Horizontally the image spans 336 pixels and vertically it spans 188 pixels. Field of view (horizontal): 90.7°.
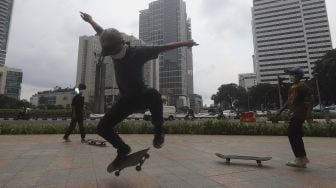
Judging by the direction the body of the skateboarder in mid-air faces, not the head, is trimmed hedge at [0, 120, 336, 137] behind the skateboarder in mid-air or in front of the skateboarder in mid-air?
behind

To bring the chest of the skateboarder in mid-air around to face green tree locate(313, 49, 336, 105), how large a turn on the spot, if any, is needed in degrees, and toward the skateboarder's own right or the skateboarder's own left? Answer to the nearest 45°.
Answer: approximately 180°

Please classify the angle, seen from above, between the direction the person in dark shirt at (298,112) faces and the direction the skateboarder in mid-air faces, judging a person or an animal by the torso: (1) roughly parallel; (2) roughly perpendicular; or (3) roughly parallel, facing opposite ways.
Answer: roughly perpendicular

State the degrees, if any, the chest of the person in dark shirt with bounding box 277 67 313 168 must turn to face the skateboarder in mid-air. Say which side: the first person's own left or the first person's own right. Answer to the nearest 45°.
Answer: approximately 45° to the first person's own left

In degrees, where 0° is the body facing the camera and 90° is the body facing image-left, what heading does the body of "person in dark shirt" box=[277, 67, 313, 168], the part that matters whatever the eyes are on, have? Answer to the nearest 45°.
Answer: approximately 90°

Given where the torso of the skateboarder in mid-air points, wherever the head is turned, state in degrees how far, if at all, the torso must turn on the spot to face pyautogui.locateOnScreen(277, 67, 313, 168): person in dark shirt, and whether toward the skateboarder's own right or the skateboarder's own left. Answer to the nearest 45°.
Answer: approximately 135° to the skateboarder's own left

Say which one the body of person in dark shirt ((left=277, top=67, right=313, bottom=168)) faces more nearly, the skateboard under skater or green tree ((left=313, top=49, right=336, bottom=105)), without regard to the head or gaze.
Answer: the skateboard under skater
